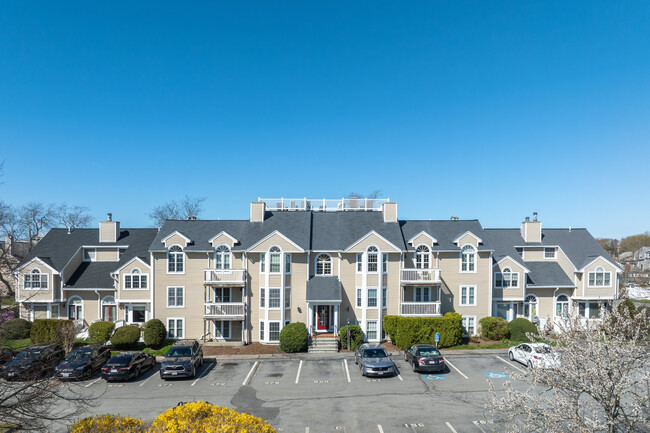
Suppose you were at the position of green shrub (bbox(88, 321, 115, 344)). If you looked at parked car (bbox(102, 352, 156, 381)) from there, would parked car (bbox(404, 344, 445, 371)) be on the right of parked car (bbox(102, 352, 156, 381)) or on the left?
left

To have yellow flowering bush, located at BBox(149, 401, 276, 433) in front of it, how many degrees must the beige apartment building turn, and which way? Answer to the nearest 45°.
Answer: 0° — it already faces it

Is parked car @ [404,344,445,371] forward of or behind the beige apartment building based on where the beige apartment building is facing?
forward

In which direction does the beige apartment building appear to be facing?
toward the camera

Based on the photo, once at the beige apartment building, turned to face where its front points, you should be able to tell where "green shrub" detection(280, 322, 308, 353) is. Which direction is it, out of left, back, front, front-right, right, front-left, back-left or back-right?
front
